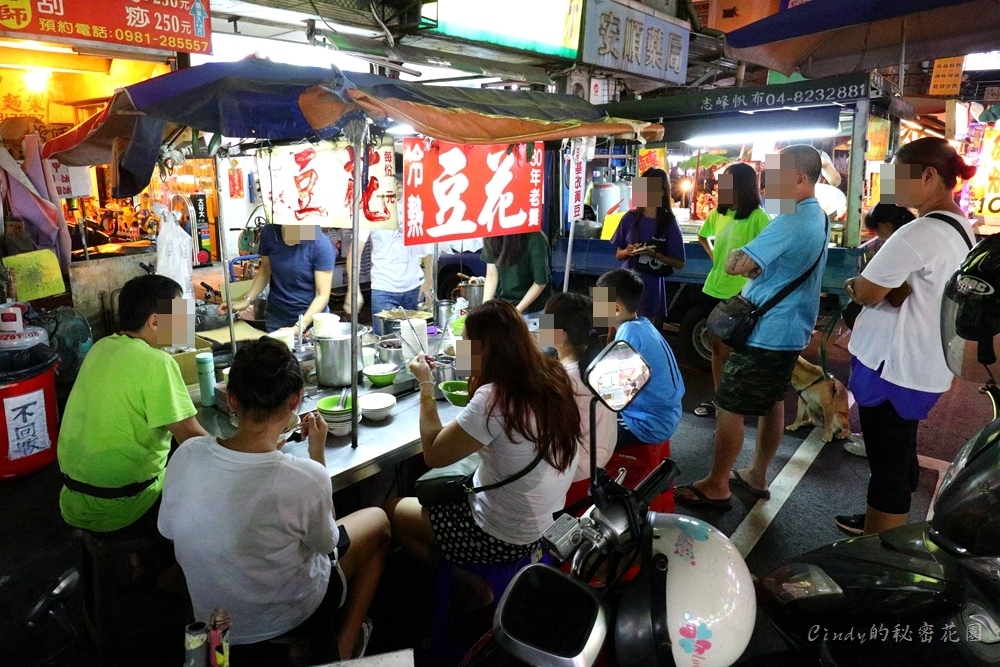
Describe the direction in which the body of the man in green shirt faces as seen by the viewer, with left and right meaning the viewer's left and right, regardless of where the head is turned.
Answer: facing away from the viewer and to the right of the viewer

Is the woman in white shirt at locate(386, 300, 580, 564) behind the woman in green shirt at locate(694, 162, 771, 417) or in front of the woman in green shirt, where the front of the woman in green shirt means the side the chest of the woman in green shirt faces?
in front

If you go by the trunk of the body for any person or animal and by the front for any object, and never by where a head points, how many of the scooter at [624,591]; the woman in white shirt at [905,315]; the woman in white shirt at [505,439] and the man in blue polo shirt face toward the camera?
0

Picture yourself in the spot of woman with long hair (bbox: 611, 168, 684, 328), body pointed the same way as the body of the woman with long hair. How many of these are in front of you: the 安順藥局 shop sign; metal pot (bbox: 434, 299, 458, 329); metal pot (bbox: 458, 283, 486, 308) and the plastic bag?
3

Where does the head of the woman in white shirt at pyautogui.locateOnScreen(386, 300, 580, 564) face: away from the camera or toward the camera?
away from the camera

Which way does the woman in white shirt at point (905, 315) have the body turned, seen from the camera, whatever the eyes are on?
to the viewer's left

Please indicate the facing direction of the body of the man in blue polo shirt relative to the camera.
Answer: to the viewer's left

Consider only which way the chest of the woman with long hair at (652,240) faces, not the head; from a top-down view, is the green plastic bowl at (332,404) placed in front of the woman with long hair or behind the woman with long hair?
in front

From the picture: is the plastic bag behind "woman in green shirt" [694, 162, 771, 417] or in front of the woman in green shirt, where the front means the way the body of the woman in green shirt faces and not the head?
in front

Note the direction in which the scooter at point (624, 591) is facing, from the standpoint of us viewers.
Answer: facing away from the viewer and to the left of the viewer

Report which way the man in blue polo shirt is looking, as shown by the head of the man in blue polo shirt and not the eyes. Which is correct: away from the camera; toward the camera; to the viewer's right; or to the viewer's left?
to the viewer's left

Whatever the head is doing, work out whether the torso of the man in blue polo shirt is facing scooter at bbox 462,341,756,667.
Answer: no
